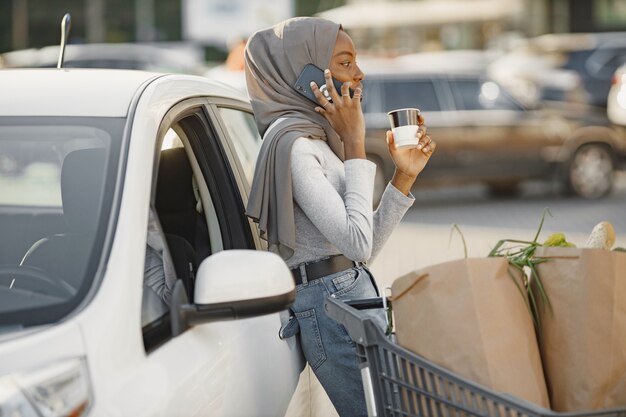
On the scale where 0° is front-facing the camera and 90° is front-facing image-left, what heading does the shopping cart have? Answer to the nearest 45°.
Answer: approximately 315°

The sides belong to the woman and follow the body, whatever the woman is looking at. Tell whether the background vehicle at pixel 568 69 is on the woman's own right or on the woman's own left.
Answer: on the woman's own left

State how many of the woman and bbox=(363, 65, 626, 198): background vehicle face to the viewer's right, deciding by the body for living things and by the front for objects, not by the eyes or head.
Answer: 2

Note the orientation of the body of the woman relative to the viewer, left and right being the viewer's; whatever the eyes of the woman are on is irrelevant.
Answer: facing to the right of the viewer

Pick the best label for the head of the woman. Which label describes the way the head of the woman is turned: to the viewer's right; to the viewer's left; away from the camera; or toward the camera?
to the viewer's right

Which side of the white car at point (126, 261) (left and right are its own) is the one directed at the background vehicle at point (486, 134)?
back

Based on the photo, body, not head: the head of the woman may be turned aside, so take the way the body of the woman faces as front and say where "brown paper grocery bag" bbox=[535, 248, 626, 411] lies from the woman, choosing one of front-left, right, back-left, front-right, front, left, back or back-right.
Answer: front-right

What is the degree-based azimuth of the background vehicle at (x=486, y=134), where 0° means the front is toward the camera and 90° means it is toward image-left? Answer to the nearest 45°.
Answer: approximately 270°

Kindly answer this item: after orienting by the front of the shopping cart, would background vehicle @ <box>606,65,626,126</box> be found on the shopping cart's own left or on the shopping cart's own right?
on the shopping cart's own left

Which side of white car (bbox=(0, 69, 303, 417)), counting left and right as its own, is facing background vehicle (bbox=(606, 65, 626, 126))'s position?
back

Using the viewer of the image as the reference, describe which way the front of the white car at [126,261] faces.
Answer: facing the viewer and to the left of the viewer

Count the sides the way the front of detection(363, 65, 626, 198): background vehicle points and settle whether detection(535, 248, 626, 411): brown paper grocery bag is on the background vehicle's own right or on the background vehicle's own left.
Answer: on the background vehicle's own right

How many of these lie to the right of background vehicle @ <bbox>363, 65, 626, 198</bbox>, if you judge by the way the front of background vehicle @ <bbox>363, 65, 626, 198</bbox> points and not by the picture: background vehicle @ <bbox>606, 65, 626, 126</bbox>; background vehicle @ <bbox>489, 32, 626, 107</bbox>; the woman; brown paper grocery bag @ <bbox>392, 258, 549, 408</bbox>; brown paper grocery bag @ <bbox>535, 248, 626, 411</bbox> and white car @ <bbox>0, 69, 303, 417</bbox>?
4
